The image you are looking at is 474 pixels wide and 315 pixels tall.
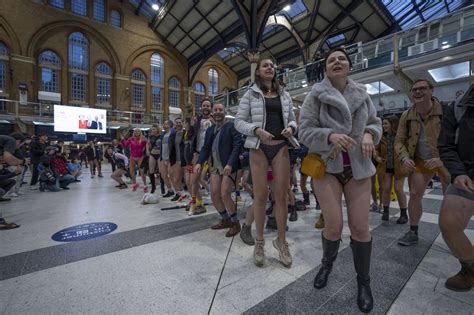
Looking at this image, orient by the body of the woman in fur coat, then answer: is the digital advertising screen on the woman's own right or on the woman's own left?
on the woman's own right

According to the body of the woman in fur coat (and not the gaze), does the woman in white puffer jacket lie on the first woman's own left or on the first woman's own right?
on the first woman's own right

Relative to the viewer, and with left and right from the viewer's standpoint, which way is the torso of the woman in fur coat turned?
facing the viewer

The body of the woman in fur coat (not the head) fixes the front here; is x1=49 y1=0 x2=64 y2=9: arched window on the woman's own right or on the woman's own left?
on the woman's own right

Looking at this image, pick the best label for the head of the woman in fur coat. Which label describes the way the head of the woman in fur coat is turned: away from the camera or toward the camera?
toward the camera
